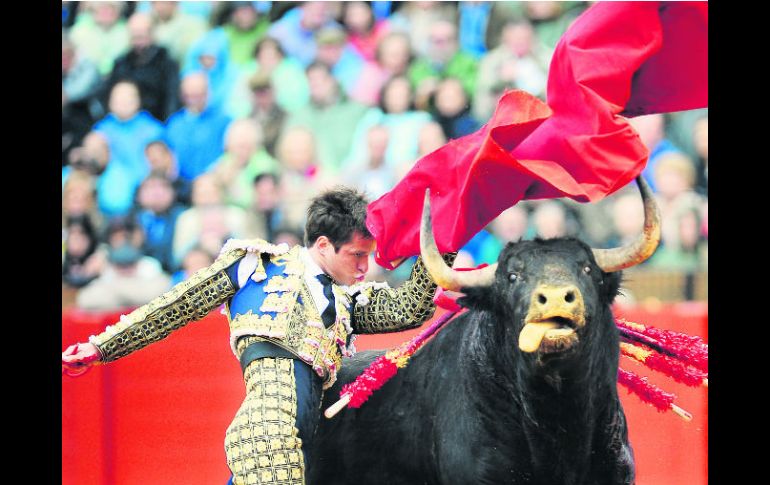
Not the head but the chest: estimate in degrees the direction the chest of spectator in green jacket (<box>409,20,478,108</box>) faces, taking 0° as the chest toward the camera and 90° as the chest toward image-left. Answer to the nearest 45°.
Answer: approximately 0°

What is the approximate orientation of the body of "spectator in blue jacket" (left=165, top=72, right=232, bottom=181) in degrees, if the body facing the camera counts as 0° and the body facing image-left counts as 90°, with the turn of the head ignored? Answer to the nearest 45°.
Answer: approximately 0°

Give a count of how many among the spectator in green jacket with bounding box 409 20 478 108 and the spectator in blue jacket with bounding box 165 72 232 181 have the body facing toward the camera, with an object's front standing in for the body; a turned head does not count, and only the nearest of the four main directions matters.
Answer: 2
